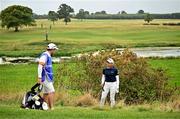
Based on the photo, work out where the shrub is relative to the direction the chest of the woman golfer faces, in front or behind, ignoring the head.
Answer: behind

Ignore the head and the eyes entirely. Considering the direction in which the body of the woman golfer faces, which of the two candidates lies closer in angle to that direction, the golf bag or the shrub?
the golf bag

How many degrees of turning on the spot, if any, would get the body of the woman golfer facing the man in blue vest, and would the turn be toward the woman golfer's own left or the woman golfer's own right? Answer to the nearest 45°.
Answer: approximately 45° to the woman golfer's own right

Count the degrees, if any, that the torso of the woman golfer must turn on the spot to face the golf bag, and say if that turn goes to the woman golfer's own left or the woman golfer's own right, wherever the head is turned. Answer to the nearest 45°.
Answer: approximately 45° to the woman golfer's own right

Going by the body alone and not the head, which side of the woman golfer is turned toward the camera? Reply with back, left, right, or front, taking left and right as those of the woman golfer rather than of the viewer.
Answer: front
